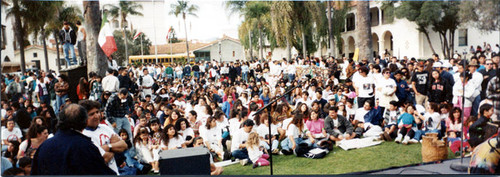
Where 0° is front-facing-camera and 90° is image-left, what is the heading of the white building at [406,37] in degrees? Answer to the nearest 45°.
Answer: approximately 45°

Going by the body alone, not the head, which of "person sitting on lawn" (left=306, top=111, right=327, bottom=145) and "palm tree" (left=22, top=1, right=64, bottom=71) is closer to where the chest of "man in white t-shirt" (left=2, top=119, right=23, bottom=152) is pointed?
the person sitting on lawn

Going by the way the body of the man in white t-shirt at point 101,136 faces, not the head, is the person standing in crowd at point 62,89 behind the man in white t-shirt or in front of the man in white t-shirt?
behind

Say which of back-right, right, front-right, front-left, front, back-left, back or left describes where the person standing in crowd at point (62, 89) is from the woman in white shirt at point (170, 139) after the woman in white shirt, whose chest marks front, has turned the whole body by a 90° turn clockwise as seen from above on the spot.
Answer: front-right

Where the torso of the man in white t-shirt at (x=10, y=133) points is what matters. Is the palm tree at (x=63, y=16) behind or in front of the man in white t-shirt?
behind

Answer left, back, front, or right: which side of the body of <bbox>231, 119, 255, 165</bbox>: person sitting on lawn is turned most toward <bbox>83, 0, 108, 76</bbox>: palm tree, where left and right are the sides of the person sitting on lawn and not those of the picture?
back

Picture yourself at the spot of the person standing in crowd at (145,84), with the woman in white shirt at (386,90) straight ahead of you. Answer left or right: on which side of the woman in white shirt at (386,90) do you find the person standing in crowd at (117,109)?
right
